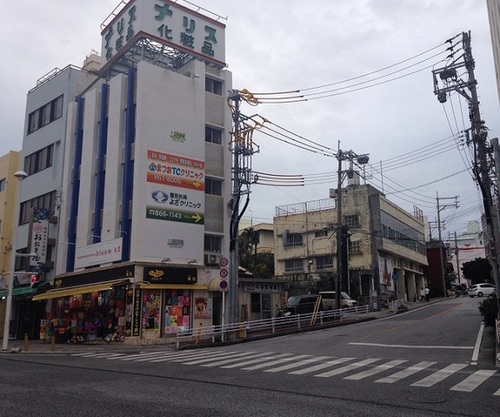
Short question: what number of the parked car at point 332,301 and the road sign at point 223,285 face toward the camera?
1
